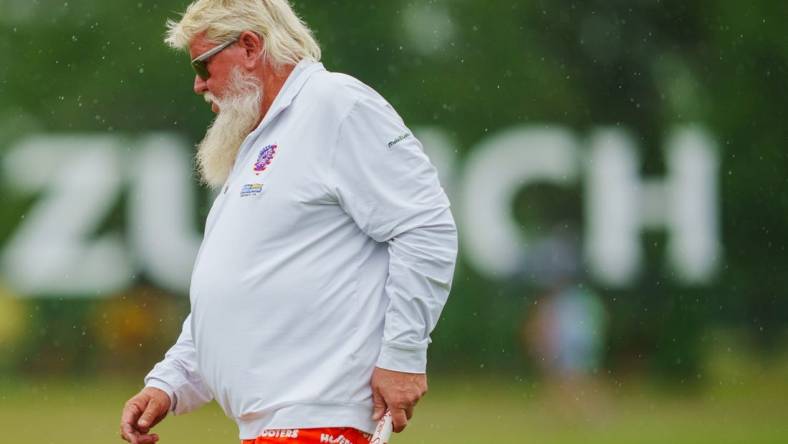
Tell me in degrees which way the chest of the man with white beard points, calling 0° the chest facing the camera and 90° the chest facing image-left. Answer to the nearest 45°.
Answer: approximately 90°

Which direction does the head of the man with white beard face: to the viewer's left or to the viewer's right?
to the viewer's left
